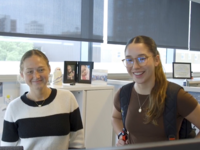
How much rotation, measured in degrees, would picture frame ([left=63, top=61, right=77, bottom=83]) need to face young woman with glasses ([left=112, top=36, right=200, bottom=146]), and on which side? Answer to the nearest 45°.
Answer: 0° — it already faces them

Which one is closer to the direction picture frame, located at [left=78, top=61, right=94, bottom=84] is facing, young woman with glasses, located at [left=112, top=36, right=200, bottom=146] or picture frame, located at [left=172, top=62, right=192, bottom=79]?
the young woman with glasses

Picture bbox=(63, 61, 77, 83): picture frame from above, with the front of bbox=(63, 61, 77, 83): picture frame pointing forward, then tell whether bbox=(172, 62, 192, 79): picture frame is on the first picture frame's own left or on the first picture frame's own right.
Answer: on the first picture frame's own left

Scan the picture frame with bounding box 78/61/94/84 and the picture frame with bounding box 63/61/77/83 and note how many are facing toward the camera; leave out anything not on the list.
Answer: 2

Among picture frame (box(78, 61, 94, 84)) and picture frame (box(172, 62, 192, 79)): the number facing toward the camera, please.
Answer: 2

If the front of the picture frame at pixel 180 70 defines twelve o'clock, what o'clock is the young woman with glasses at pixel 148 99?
The young woman with glasses is roughly at 12 o'clock from the picture frame.

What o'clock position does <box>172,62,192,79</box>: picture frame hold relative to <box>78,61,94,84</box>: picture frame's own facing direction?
<box>172,62,192,79</box>: picture frame is roughly at 8 o'clock from <box>78,61,94,84</box>: picture frame.

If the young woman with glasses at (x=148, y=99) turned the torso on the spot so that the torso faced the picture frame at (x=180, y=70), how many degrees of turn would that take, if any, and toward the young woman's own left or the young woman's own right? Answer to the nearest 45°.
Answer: approximately 135° to the young woman's own right

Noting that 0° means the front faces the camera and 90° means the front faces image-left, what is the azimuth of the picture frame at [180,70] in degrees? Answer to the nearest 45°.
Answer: approximately 0°
